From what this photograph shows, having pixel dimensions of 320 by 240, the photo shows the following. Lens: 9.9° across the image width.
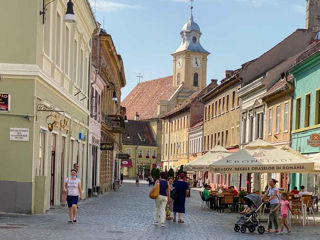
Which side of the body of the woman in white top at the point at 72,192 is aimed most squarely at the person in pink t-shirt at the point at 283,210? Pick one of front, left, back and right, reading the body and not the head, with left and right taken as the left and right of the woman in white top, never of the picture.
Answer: left

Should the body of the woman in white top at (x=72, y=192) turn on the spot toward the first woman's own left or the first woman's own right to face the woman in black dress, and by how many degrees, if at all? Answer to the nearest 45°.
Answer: approximately 135° to the first woman's own left

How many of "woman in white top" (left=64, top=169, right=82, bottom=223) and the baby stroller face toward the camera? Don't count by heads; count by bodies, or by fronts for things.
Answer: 1

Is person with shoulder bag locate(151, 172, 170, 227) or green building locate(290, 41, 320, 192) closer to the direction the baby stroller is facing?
the person with shoulder bag

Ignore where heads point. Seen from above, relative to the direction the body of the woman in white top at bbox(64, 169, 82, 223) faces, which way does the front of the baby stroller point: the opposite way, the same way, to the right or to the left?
to the right

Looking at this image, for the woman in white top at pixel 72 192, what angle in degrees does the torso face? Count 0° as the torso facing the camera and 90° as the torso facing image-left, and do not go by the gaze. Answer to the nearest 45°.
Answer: approximately 0°

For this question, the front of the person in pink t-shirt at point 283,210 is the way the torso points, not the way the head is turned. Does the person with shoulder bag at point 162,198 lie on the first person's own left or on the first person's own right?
on the first person's own right

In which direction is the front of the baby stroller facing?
to the viewer's left
